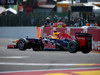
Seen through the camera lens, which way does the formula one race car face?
facing away from the viewer and to the left of the viewer
